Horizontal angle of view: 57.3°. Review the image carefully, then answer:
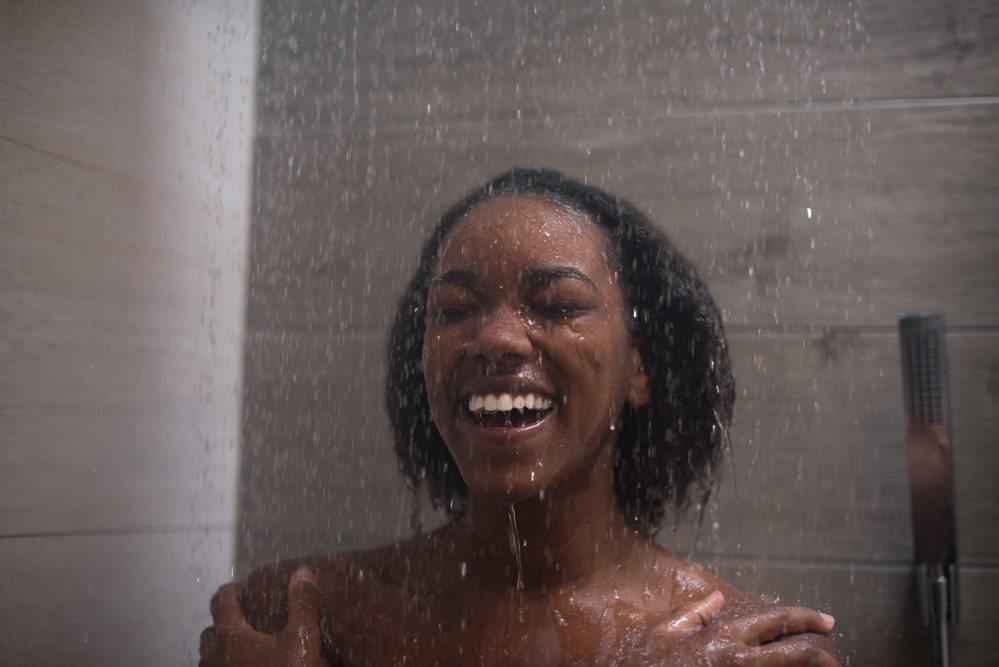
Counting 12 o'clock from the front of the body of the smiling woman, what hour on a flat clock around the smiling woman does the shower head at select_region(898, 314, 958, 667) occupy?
The shower head is roughly at 8 o'clock from the smiling woman.

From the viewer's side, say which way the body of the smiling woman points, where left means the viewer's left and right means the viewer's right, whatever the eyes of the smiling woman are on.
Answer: facing the viewer
